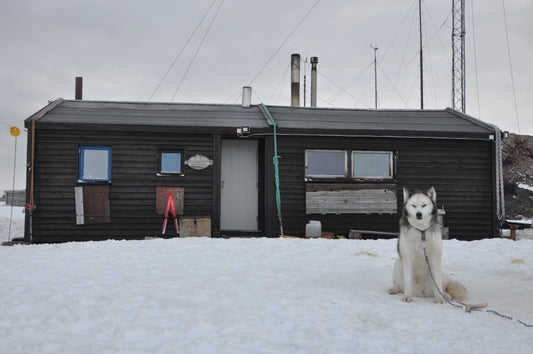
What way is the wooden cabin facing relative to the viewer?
toward the camera

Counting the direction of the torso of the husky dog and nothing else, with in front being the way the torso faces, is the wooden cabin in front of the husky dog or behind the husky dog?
behind

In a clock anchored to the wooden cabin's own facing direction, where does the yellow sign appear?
The yellow sign is roughly at 3 o'clock from the wooden cabin.

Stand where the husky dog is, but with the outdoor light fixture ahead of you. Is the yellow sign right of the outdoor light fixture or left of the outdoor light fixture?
left

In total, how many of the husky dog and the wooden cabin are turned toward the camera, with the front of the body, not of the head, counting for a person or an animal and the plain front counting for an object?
2

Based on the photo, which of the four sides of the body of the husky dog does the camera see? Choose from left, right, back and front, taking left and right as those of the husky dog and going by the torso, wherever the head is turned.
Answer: front

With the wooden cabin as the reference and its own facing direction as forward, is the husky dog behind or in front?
in front

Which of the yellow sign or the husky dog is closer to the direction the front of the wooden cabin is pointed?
the husky dog

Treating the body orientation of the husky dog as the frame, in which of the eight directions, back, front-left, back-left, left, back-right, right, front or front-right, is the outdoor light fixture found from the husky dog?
back-right
